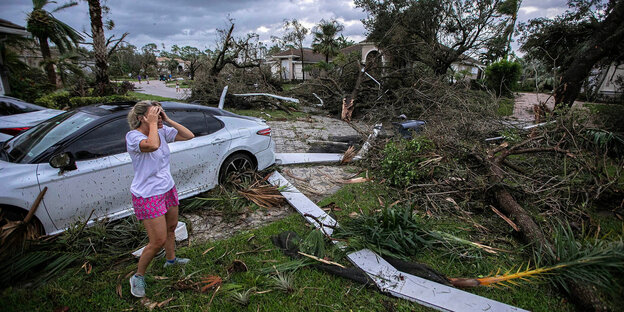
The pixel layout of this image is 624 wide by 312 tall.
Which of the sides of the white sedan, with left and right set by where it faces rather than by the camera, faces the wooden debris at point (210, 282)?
left

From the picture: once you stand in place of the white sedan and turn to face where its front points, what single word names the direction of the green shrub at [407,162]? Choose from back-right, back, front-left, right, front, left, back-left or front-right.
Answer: back-left

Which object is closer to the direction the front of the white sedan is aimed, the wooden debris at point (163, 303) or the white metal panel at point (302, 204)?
the wooden debris

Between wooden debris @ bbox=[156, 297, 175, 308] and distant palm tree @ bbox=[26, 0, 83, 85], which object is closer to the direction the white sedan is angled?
the wooden debris

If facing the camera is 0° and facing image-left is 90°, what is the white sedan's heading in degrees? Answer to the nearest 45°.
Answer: approximately 45°

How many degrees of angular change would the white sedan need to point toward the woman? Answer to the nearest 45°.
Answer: approximately 45° to its left
